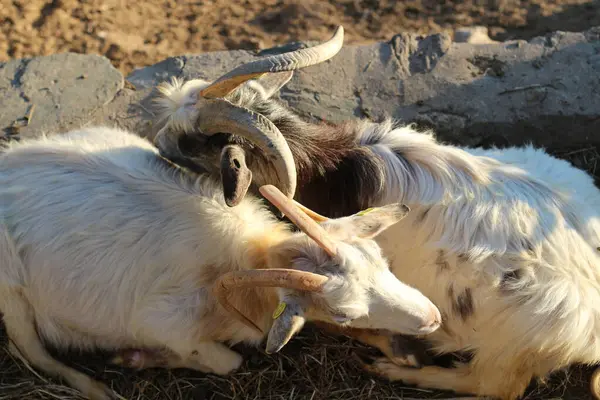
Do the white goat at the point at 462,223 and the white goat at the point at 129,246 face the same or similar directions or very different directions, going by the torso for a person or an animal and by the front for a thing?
very different directions

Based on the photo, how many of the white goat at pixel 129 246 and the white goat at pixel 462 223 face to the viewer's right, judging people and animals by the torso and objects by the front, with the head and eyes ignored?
1

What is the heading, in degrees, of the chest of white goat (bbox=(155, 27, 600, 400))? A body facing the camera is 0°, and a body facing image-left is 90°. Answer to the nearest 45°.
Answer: approximately 90°

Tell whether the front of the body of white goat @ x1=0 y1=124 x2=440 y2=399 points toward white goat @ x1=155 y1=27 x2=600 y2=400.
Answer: yes

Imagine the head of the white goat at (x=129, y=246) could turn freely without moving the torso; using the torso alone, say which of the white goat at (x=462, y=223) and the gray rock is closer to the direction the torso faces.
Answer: the white goat

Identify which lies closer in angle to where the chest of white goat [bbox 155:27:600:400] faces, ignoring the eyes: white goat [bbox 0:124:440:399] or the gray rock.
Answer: the white goat

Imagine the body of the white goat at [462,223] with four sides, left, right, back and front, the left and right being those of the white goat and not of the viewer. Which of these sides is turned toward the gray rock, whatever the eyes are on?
right

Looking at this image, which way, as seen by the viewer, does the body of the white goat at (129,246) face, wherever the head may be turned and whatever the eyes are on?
to the viewer's right

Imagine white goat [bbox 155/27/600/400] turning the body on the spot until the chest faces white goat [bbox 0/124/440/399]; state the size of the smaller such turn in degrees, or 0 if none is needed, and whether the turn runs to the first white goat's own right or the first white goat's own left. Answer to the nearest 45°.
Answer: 0° — it already faces it
